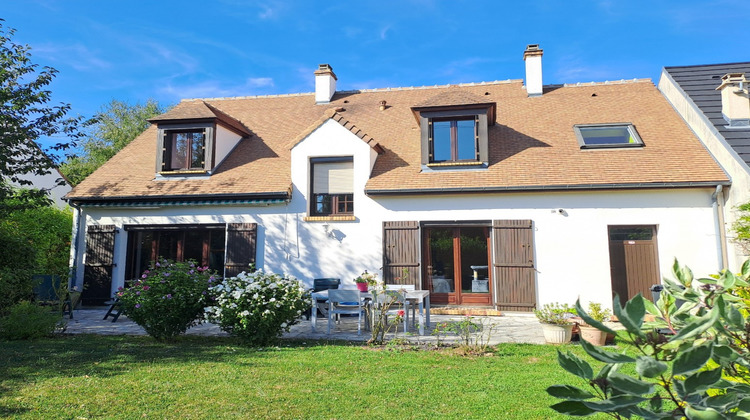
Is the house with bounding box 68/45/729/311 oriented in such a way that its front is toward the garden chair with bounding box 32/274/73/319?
no

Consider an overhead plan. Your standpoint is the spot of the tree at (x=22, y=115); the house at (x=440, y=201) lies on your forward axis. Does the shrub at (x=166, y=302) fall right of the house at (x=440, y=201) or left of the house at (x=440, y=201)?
right

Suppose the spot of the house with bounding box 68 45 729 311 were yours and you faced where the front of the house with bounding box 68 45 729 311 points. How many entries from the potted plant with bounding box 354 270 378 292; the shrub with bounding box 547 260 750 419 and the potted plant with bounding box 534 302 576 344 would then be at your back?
0

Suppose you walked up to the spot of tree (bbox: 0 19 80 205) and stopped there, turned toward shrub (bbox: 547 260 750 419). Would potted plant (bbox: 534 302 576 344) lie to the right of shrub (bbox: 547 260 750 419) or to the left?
left

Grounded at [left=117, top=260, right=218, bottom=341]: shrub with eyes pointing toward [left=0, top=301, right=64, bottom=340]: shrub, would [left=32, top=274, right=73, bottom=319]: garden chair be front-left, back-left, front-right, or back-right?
front-right

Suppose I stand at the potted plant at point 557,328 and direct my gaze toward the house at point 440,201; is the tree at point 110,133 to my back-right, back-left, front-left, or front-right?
front-left

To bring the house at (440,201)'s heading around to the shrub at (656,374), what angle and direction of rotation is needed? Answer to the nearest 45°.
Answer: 0° — it already faces it

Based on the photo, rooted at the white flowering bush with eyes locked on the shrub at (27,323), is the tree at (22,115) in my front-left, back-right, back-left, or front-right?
front-right

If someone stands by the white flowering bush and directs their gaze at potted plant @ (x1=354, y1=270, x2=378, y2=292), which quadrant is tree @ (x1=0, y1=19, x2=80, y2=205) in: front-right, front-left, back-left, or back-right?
back-left

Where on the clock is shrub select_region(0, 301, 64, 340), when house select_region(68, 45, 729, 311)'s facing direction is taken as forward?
The shrub is roughly at 2 o'clock from the house.

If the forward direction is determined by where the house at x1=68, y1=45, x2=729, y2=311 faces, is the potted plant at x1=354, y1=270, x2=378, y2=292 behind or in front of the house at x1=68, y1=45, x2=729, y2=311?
in front

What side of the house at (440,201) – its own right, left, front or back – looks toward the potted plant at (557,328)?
front

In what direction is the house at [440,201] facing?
toward the camera
